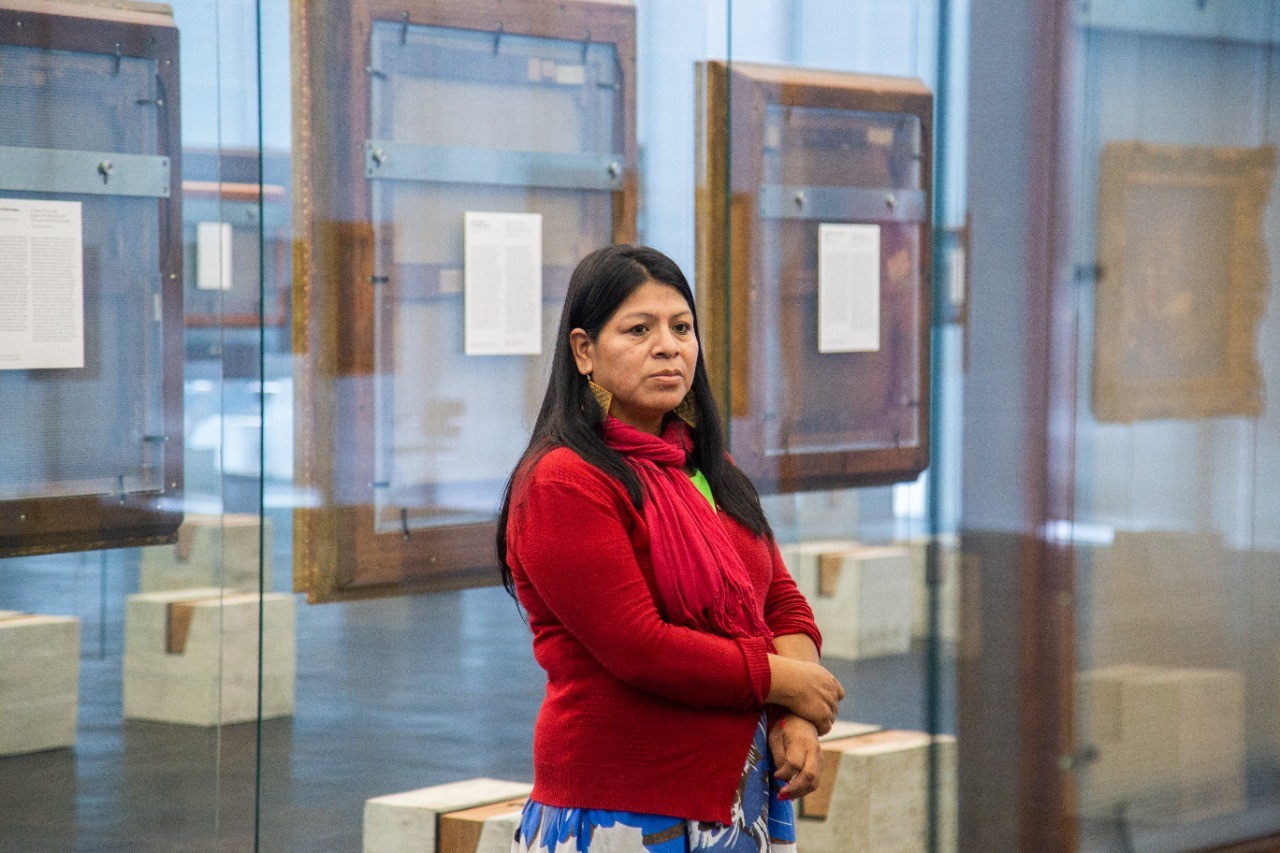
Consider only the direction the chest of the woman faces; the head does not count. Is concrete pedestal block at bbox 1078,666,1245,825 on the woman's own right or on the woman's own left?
on the woman's own left

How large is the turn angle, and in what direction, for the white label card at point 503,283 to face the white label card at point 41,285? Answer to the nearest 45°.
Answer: approximately 45° to its right

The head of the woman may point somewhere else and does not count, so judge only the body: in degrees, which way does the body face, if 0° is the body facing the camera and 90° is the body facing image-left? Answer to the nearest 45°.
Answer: approximately 315°

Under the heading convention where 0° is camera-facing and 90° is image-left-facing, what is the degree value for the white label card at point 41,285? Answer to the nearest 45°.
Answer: approximately 0°

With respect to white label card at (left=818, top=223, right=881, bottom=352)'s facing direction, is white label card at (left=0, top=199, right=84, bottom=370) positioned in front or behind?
in front

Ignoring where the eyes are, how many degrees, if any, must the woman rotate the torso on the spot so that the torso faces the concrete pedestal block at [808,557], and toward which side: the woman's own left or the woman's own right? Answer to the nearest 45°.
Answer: approximately 135° to the woman's own left

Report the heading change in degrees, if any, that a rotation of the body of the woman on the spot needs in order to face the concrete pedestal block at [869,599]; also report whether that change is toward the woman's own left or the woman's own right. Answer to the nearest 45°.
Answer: approximately 135° to the woman's own left

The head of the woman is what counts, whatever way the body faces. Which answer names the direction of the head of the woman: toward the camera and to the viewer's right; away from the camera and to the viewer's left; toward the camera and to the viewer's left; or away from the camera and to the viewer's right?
toward the camera and to the viewer's right

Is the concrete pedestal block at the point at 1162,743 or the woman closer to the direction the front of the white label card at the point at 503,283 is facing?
the woman
